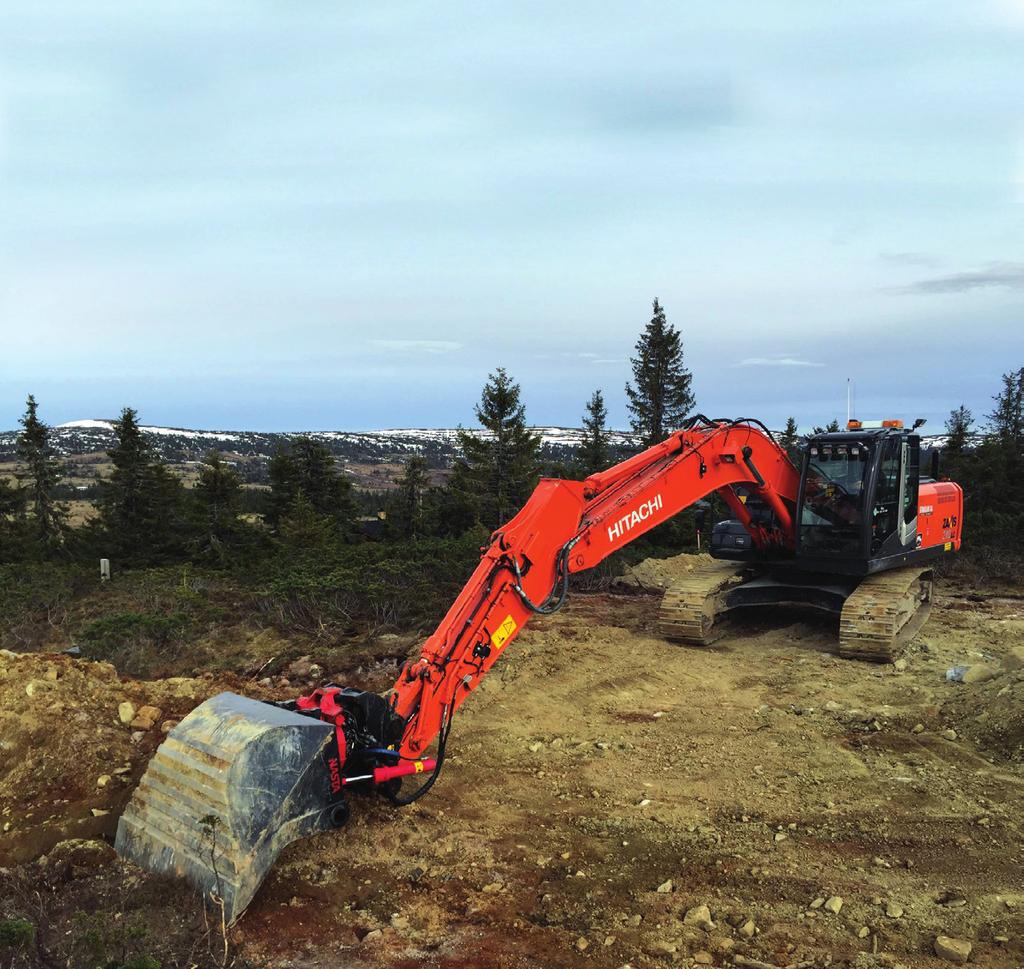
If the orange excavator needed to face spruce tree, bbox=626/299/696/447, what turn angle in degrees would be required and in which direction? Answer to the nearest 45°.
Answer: approximately 135° to its right

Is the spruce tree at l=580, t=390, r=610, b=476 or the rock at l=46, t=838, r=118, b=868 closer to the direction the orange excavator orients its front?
the rock

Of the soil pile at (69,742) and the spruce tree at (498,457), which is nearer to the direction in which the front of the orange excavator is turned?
the soil pile

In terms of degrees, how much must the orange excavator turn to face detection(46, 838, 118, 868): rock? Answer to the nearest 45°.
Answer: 0° — it already faces it

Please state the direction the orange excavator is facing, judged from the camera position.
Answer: facing the viewer and to the left of the viewer

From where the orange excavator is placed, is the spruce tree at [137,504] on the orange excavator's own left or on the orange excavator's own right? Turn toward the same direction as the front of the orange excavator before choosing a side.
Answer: on the orange excavator's own right

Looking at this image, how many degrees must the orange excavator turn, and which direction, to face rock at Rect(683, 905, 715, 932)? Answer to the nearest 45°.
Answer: approximately 45° to its left

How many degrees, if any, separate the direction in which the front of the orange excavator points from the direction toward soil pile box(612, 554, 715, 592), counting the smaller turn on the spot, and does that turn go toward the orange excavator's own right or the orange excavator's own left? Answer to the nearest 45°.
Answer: approximately 135° to the orange excavator's own right

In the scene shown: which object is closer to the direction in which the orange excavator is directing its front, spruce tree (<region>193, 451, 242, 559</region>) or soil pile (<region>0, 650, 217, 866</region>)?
the soil pile

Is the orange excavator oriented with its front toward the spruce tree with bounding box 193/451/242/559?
no

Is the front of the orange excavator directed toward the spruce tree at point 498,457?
no

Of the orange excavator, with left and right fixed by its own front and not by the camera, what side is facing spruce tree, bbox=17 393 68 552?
right

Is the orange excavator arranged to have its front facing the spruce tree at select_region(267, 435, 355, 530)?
no
